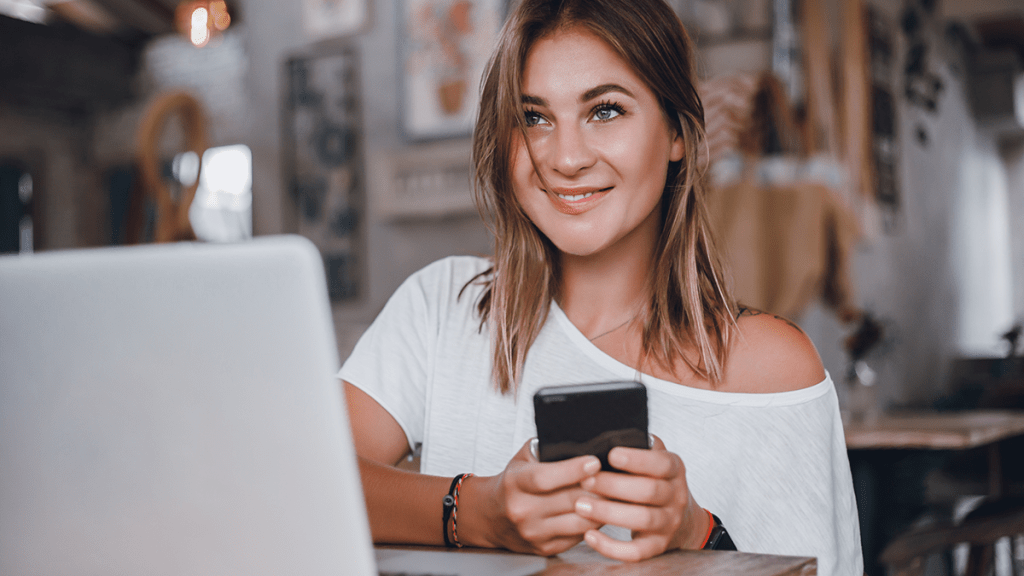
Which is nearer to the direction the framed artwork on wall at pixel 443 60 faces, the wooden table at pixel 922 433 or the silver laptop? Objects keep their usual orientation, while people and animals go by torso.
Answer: the silver laptop

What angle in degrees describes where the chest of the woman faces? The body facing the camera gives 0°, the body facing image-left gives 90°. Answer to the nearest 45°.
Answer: approximately 0°

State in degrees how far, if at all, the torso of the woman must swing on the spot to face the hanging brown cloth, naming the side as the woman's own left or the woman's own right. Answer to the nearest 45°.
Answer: approximately 180°

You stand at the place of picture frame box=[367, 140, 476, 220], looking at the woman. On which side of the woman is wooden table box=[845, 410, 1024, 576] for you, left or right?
left

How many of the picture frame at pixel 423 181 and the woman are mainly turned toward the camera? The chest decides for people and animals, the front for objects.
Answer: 2

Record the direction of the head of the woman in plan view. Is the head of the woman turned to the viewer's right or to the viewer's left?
to the viewer's left

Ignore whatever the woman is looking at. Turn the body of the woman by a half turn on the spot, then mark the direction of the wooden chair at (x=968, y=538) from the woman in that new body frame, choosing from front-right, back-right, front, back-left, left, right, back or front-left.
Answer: front-right

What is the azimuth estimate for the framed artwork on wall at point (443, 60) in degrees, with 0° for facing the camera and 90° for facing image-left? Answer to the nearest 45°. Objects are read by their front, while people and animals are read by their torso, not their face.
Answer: approximately 0°
